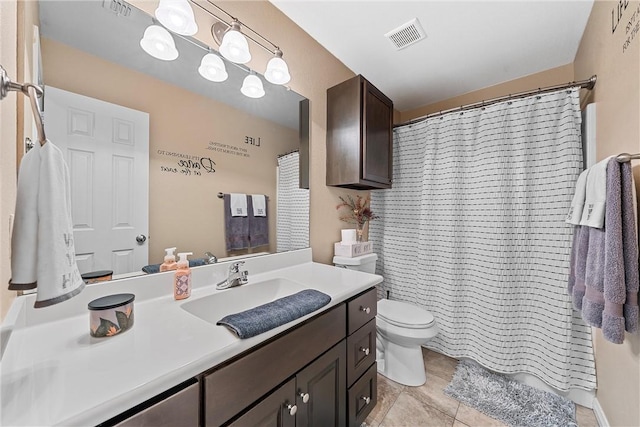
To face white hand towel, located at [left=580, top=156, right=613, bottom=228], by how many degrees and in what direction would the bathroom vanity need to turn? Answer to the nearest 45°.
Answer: approximately 45° to its left

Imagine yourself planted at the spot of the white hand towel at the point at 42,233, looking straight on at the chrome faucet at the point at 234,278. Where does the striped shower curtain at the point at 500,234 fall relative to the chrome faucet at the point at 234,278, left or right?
right

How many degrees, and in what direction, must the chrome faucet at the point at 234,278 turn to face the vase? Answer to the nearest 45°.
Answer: approximately 90° to its left

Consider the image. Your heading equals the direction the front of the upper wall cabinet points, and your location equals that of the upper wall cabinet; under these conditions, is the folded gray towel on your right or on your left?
on your right

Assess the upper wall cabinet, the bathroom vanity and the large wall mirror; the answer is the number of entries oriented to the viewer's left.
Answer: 0

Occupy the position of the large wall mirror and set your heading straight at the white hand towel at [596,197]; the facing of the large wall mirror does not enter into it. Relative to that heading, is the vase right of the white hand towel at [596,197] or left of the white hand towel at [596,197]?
left

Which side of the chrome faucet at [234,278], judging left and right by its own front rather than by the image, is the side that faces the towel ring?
right

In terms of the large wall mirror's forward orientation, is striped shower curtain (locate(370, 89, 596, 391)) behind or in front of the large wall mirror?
in front

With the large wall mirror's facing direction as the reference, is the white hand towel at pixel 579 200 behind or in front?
in front

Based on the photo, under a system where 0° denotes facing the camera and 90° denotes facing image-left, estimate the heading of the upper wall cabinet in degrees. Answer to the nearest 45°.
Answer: approximately 315°

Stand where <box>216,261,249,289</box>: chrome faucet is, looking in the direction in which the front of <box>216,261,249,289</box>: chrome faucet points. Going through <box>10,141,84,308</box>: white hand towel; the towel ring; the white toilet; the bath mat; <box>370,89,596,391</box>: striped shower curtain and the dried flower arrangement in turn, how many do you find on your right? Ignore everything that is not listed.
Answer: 2

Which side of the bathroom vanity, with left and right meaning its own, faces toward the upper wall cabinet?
left

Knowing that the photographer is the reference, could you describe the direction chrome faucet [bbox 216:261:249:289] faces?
facing the viewer and to the right of the viewer

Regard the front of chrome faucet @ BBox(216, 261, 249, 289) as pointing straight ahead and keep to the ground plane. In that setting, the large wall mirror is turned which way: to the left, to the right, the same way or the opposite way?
the same way

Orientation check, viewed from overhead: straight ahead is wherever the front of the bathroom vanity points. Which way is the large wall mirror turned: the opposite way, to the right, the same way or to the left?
the same way
